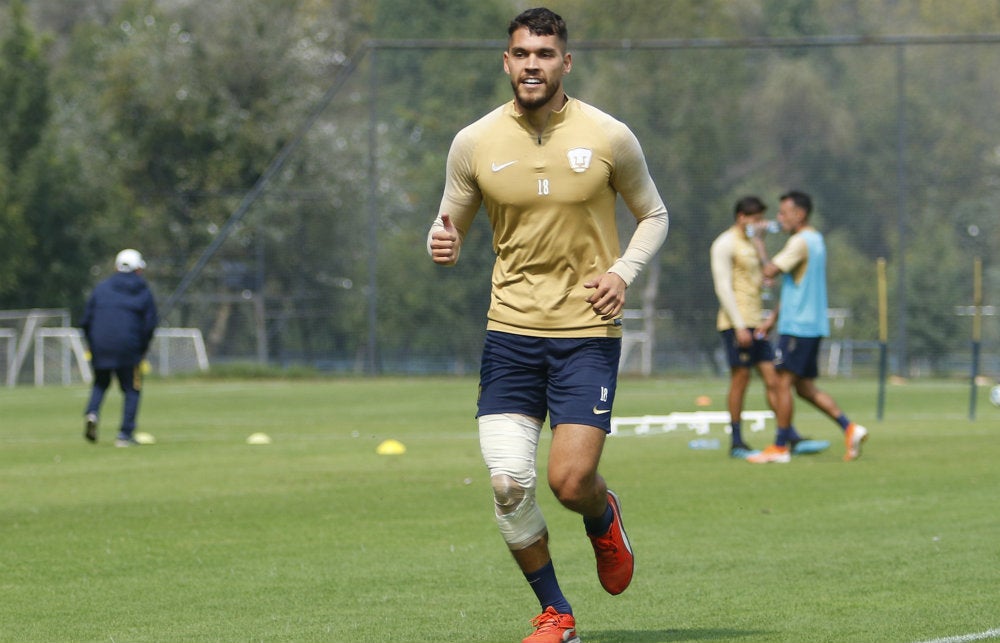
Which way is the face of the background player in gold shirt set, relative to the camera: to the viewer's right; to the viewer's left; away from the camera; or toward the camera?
to the viewer's right

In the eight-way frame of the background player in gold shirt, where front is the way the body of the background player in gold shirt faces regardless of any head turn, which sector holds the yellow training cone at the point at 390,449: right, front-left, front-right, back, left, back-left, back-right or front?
back-right

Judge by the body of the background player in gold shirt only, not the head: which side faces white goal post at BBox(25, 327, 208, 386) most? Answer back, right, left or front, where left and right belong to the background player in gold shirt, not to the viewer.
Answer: back

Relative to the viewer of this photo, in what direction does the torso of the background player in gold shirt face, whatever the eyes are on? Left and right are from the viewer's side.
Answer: facing the viewer and to the right of the viewer

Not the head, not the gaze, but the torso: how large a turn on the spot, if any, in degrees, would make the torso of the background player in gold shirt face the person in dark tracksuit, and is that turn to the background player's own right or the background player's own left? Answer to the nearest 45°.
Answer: approximately 135° to the background player's own right
